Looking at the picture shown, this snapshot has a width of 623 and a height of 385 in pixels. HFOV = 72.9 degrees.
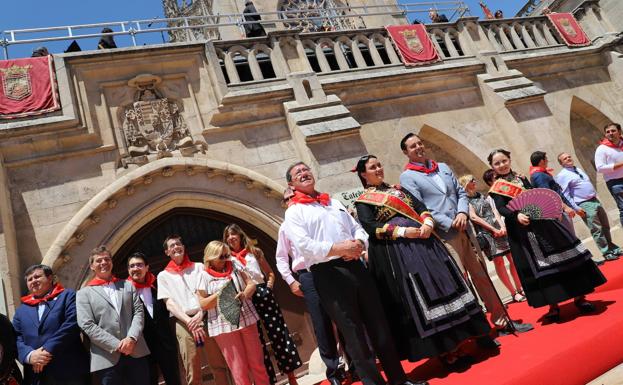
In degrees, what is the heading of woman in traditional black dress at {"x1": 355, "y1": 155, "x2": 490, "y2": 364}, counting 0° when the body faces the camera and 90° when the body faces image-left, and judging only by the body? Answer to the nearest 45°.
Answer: approximately 315°

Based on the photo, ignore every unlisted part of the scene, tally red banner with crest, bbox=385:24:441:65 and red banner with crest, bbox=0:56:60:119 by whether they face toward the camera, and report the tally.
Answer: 2

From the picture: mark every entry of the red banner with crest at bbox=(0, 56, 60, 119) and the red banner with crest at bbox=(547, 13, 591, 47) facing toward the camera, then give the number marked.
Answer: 2

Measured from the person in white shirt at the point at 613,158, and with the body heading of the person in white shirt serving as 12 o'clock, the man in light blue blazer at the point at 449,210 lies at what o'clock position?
The man in light blue blazer is roughly at 2 o'clock from the person in white shirt.

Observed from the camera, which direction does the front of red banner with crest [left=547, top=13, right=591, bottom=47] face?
facing the viewer

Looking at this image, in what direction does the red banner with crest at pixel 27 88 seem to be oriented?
toward the camera

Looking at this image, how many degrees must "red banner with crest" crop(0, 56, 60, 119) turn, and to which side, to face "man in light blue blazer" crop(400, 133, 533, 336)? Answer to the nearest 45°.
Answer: approximately 45° to its left

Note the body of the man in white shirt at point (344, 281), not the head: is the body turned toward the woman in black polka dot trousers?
no

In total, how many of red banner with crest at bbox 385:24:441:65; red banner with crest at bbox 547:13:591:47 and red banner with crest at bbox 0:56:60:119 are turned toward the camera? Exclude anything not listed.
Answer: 3

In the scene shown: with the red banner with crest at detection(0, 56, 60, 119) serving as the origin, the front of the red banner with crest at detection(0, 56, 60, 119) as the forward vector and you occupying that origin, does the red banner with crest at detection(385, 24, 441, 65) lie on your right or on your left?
on your left

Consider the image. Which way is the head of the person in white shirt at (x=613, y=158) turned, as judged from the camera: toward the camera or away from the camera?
toward the camera

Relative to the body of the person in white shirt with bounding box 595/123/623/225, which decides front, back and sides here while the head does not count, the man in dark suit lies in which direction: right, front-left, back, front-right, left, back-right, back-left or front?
right

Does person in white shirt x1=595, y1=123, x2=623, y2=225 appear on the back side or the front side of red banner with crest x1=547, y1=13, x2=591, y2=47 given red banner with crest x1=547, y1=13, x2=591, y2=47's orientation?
on the front side

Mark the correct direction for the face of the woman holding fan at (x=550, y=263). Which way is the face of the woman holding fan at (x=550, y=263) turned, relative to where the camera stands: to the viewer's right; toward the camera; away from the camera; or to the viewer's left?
toward the camera

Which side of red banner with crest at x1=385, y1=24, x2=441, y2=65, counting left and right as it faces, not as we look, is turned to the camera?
front

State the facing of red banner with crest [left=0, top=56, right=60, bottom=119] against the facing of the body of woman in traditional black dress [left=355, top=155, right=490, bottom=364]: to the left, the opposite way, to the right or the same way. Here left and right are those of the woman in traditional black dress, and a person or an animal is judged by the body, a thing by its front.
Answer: the same way
